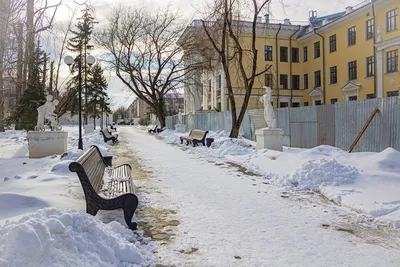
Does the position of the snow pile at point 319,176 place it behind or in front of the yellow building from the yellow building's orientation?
in front

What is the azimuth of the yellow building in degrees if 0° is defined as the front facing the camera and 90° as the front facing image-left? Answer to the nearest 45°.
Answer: approximately 45°

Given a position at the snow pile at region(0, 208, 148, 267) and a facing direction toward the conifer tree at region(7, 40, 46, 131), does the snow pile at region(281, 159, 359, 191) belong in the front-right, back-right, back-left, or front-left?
front-right

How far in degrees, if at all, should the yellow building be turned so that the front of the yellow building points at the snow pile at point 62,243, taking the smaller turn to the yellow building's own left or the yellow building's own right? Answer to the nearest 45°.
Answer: approximately 45° to the yellow building's own left

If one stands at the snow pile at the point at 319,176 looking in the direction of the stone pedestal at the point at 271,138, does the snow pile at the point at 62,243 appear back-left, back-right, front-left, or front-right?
back-left

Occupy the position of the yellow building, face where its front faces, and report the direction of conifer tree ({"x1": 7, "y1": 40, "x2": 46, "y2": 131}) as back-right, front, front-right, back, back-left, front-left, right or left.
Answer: front

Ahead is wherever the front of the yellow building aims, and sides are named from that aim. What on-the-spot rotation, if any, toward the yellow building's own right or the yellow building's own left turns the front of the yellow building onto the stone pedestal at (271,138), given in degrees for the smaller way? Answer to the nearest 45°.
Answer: approximately 45° to the yellow building's own left
